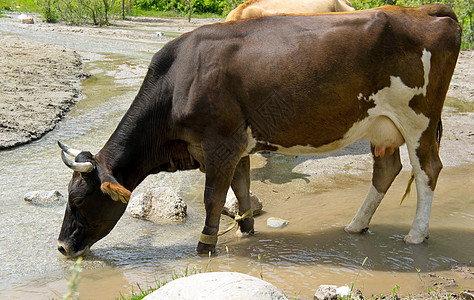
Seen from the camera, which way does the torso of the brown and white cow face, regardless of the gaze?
to the viewer's left

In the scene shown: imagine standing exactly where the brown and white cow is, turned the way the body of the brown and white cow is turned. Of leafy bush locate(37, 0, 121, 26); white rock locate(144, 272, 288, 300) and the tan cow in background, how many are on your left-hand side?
1

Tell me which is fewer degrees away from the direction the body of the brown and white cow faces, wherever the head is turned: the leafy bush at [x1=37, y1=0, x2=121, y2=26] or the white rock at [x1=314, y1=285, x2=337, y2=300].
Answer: the leafy bush

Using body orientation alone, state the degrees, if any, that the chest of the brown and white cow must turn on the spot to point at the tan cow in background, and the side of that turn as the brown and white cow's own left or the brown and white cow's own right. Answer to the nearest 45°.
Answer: approximately 90° to the brown and white cow's own right
